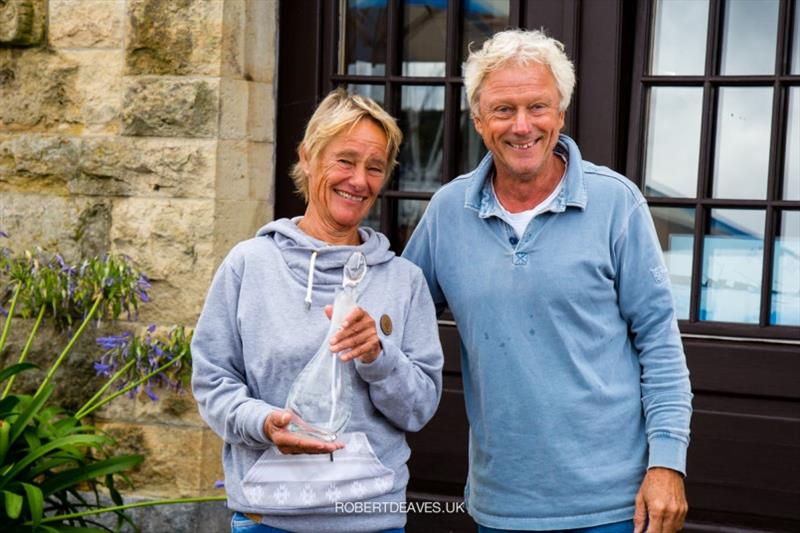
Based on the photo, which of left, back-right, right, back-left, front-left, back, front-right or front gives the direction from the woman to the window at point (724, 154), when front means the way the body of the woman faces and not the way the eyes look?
back-left

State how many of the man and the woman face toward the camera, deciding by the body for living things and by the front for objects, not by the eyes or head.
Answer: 2

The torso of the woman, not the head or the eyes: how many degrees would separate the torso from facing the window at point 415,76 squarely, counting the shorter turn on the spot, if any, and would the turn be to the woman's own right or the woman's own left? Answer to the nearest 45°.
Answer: approximately 180°

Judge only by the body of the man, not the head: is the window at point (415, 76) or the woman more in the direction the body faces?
the woman

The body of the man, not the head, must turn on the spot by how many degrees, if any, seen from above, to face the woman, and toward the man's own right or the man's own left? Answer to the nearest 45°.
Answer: approximately 90° to the man's own right

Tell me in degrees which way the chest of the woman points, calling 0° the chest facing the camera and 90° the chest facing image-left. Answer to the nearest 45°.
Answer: approximately 0°

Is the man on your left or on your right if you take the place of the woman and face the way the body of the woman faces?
on your left

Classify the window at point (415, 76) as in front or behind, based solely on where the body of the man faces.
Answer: behind
